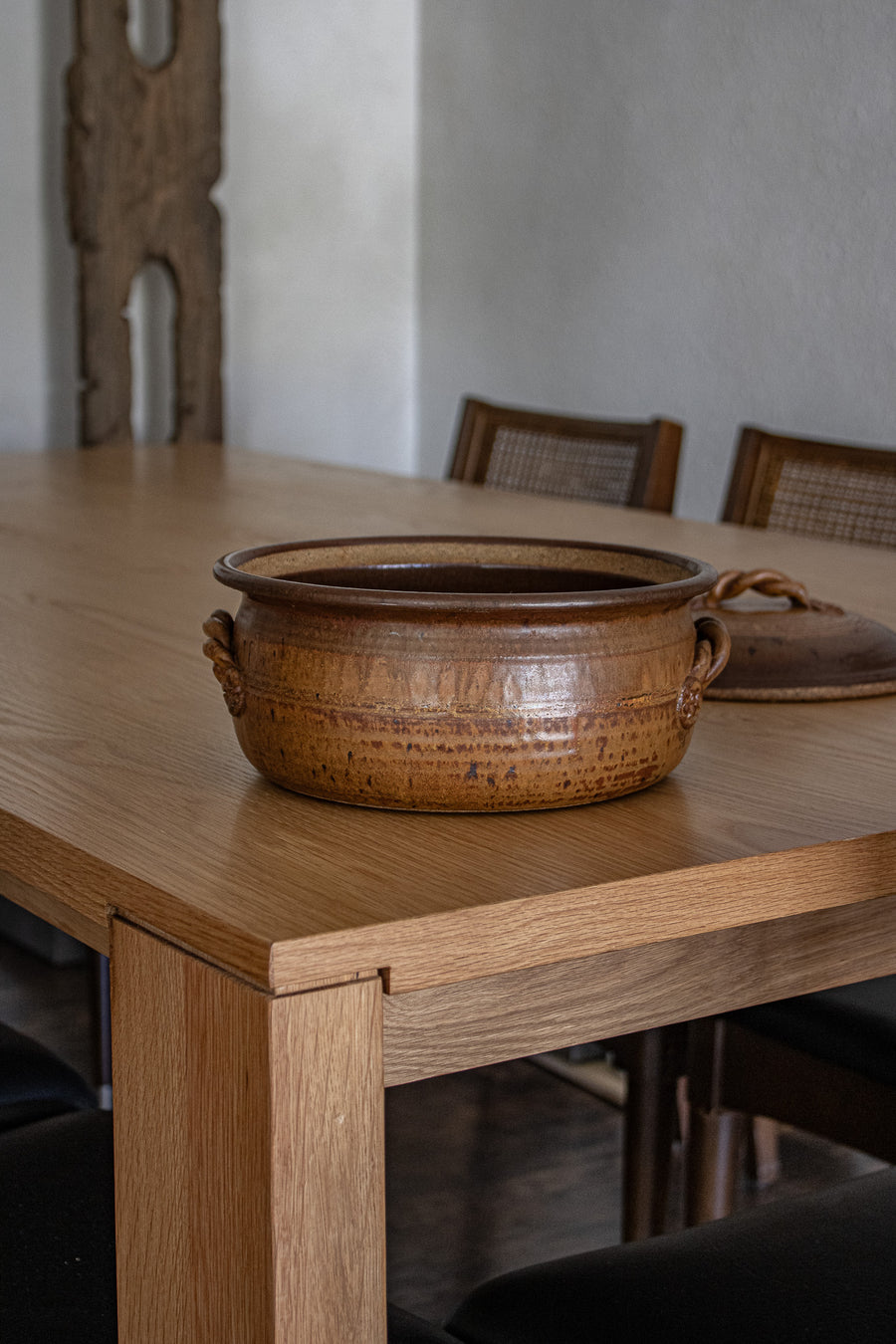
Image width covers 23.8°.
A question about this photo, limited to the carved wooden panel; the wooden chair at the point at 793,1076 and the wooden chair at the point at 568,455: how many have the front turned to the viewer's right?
0

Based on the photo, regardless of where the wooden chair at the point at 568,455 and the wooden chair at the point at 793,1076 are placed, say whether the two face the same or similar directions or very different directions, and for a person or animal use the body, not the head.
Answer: same or similar directions

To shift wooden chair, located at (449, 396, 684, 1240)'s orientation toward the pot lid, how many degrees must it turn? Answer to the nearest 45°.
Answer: approximately 45° to its left

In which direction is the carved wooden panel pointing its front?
toward the camera

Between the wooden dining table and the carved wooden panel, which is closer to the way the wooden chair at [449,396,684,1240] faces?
the wooden dining table

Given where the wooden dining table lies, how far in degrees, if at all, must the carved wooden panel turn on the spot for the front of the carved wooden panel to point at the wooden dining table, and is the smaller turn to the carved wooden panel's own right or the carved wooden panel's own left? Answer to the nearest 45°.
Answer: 0° — it already faces it

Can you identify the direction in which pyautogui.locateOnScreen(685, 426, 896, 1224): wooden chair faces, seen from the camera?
facing the viewer and to the left of the viewer

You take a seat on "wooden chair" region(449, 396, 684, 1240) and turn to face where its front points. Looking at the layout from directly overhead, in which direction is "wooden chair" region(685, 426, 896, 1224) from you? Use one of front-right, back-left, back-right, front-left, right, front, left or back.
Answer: front-left

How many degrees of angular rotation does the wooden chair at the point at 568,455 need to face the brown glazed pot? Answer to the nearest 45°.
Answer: approximately 45° to its left

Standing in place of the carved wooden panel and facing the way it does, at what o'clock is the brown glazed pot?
The brown glazed pot is roughly at 12 o'clock from the carved wooden panel.

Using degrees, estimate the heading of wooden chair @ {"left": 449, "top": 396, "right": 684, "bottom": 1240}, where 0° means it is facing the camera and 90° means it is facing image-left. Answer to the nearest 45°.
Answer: approximately 45°

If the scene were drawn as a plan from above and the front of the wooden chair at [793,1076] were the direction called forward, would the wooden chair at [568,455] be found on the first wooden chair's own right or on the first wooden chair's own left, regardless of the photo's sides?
on the first wooden chair's own right
